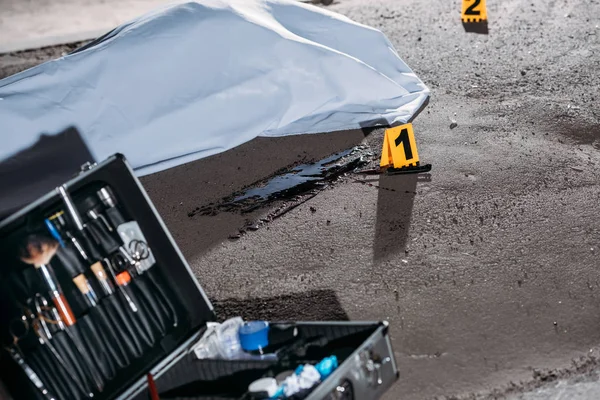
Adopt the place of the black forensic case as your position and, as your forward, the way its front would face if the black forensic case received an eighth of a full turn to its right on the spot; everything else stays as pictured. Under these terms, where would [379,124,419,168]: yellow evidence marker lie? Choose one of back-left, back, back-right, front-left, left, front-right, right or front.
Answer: back-left

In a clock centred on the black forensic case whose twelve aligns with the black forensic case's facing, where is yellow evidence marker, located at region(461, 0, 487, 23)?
The yellow evidence marker is roughly at 9 o'clock from the black forensic case.
